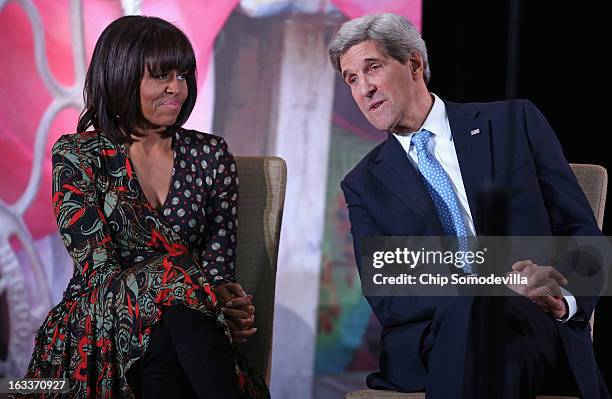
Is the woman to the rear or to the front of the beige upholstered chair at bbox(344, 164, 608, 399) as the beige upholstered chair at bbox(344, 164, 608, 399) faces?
to the front

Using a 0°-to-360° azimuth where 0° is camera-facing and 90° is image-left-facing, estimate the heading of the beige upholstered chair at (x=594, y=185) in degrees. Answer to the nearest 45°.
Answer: approximately 45°
